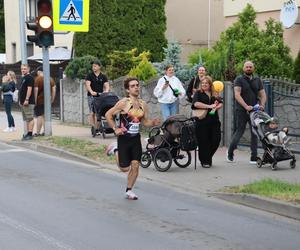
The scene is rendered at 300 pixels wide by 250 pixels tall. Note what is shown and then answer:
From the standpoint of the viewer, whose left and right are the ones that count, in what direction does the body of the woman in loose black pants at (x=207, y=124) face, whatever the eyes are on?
facing the viewer

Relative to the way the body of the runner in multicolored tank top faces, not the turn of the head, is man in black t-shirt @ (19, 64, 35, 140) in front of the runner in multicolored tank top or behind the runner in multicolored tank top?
behind

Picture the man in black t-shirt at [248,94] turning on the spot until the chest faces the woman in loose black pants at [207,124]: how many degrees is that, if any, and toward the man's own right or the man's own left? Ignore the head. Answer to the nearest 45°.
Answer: approximately 90° to the man's own right

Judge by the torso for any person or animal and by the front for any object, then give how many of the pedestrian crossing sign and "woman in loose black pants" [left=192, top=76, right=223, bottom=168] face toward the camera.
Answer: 2

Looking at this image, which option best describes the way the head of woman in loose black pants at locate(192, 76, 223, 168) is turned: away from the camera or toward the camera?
toward the camera

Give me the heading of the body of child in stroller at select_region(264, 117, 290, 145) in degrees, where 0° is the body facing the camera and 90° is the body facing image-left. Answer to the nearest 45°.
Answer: approximately 315°

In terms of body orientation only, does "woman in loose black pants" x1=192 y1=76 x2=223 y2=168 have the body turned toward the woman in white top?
no

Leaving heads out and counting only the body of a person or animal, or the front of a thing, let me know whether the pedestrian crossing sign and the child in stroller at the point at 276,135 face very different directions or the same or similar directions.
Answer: same or similar directions

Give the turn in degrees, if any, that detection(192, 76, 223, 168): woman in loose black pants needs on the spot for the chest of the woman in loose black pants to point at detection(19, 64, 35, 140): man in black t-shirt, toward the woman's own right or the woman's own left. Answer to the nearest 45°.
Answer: approximately 135° to the woman's own right

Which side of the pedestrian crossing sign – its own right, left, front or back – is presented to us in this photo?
front

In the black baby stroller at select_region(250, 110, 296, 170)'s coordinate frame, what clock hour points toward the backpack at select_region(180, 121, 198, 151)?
The backpack is roughly at 4 o'clock from the black baby stroller.

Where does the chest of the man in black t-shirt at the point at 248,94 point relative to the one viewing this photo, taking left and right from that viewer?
facing the viewer and to the right of the viewer
